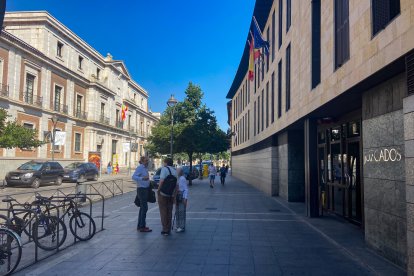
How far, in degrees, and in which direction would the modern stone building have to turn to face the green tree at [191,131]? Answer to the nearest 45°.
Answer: approximately 90° to its right

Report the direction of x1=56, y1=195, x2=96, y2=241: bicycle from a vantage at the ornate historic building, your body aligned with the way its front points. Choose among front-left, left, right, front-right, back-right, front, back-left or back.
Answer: front-right

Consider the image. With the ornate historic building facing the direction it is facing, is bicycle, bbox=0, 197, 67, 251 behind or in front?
in front

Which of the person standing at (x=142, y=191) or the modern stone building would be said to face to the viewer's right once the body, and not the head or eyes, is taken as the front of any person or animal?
the person standing

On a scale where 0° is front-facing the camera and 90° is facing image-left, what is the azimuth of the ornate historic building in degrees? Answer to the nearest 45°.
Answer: approximately 315°

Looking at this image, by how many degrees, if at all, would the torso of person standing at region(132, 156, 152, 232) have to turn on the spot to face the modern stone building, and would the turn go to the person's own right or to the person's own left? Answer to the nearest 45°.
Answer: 0° — they already face it

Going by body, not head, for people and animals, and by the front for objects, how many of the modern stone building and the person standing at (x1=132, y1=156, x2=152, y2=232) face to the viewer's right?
1

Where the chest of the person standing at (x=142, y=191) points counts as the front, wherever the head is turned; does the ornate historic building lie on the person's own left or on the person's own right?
on the person's own left

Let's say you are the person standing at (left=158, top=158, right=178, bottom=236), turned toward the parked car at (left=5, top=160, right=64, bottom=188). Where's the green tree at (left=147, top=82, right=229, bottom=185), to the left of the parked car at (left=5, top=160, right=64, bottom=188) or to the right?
right

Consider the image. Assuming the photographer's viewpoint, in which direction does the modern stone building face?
facing the viewer and to the left of the viewer

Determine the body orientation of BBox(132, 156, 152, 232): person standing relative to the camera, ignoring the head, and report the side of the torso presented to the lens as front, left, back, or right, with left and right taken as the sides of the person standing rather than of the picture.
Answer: right
